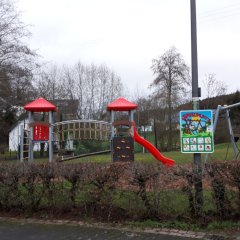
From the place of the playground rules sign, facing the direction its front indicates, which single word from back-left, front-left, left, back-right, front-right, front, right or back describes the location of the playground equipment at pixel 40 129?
back-right

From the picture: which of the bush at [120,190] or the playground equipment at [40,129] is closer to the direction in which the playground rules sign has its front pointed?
the bush

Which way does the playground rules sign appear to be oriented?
toward the camera

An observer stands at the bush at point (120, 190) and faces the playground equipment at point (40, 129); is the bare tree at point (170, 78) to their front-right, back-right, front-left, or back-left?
front-right

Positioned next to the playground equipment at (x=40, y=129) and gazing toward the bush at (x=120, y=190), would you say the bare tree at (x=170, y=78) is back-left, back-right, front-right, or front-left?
back-left

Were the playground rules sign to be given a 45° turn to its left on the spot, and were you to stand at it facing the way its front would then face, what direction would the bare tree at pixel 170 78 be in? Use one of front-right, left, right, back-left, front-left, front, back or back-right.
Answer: back-left
